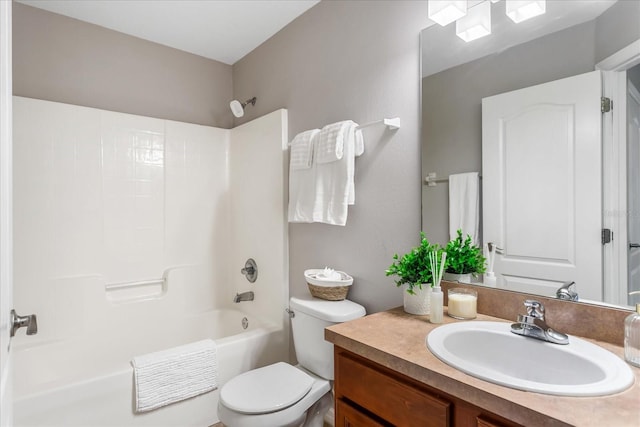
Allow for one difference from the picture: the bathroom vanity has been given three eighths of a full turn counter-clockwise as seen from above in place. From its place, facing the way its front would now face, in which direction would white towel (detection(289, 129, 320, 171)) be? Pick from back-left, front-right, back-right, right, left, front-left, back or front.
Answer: back-left

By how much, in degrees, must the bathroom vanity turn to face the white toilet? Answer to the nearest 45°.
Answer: approximately 90° to its right

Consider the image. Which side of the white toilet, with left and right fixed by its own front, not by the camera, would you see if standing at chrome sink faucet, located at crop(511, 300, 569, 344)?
left

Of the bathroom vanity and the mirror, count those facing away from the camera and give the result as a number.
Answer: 0

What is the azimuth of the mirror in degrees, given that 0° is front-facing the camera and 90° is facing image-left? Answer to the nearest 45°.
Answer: approximately 45°

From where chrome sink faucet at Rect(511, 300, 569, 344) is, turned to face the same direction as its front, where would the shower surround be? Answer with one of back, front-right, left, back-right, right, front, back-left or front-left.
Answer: front-right

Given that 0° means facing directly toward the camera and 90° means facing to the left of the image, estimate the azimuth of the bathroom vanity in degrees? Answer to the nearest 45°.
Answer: approximately 45°
